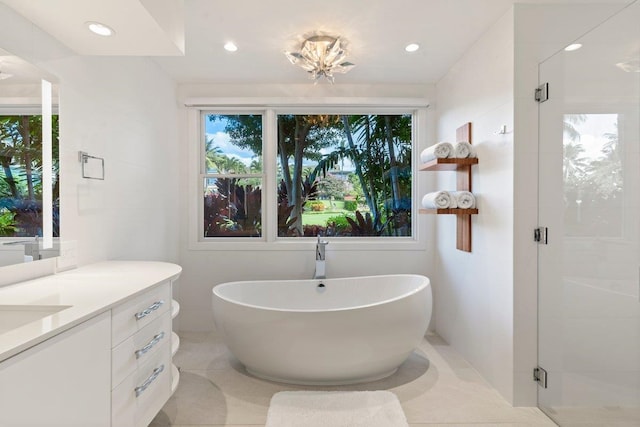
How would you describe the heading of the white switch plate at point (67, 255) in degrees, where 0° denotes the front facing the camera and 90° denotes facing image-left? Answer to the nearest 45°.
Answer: approximately 315°

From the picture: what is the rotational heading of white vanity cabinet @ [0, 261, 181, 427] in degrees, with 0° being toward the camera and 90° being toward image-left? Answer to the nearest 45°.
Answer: approximately 315°

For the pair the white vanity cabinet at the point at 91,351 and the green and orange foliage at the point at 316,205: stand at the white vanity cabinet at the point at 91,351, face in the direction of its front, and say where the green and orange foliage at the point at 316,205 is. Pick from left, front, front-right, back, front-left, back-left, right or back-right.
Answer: left

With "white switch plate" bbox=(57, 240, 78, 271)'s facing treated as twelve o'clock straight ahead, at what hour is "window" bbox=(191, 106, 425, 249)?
The window is roughly at 10 o'clock from the white switch plate.

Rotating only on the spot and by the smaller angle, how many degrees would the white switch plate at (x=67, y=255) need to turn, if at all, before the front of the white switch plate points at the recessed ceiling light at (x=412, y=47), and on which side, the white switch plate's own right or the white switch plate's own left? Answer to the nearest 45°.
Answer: approximately 45° to the white switch plate's own left

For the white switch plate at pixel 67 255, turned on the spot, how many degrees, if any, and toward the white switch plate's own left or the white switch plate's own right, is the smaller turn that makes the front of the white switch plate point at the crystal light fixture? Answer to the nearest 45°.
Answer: approximately 45° to the white switch plate's own left

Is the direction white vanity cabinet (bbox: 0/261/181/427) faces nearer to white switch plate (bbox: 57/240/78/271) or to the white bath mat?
the white bath mat

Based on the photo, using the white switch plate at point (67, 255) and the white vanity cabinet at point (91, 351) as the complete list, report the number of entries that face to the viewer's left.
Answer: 0
